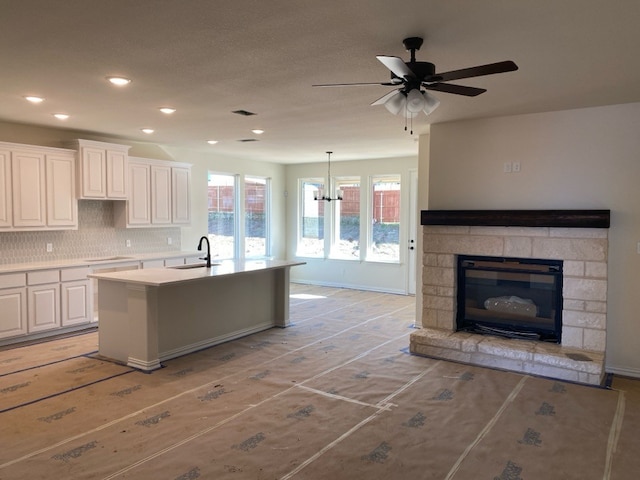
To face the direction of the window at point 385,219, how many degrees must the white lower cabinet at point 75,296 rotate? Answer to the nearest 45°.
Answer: approximately 45° to its left

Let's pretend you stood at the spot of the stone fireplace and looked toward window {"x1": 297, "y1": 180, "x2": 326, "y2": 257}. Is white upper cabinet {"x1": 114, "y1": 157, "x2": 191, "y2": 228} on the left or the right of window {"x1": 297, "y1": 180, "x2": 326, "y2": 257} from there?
left

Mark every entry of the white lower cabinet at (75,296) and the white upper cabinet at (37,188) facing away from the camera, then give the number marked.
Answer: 0

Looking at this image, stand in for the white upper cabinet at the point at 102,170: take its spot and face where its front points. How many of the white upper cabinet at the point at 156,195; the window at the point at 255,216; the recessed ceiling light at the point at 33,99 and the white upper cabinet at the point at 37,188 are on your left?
2

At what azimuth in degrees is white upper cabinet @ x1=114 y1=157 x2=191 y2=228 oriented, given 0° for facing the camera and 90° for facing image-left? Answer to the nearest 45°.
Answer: approximately 315°

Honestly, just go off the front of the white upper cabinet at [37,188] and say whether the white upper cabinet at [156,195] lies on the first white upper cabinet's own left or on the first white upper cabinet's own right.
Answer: on the first white upper cabinet's own left

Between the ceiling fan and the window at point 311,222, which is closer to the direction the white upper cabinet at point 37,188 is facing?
the ceiling fan

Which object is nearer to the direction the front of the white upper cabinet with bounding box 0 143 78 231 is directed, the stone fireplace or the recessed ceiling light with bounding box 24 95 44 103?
the stone fireplace

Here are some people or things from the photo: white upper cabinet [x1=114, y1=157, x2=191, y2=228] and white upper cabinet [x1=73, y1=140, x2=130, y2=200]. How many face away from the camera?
0

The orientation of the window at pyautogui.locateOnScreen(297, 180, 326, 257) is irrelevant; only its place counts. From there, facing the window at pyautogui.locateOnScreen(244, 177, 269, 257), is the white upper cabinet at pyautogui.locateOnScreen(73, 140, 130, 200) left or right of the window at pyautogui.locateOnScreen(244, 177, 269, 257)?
left

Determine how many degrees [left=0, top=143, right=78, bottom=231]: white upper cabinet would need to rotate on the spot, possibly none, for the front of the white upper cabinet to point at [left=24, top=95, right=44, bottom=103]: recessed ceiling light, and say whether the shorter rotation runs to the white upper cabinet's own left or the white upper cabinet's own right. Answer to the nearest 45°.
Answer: approximately 45° to the white upper cabinet's own right

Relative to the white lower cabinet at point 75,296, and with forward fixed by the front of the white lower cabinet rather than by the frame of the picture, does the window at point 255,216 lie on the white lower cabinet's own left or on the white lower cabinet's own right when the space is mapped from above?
on the white lower cabinet's own left

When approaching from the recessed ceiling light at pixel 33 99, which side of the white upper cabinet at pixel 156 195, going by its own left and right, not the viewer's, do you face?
right

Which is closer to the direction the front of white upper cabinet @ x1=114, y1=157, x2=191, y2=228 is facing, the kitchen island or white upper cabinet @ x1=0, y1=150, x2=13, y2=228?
the kitchen island

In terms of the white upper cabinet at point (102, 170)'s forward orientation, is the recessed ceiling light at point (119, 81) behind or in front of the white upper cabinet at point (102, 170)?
in front
